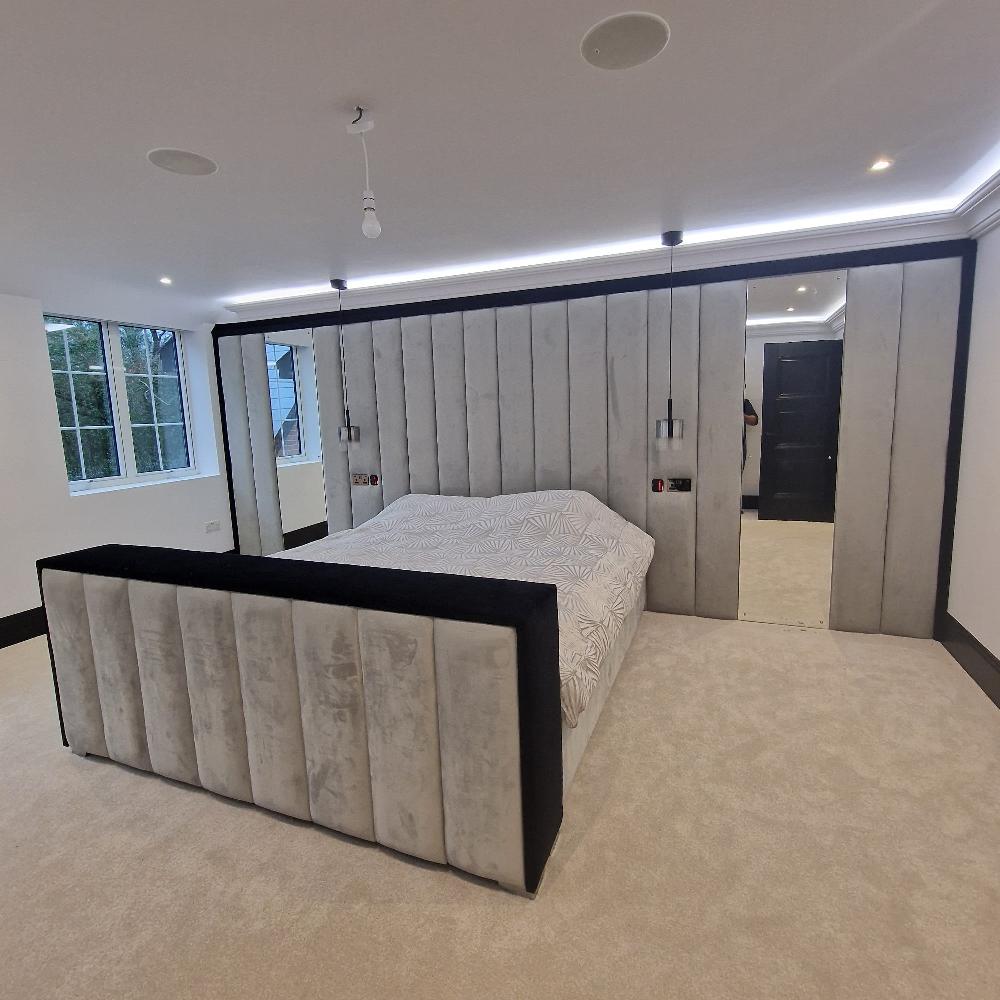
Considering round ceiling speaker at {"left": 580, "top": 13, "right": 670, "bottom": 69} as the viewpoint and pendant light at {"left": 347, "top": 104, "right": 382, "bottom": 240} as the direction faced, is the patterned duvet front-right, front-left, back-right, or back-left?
front-right

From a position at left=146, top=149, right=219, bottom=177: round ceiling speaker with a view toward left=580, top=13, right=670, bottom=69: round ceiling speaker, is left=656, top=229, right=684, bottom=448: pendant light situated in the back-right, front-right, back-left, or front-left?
front-left

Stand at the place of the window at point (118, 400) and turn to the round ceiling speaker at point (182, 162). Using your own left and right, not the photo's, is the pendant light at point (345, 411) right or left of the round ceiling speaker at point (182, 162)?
left

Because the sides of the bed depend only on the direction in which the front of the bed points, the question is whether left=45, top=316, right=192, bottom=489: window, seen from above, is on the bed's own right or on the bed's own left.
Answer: on the bed's own right

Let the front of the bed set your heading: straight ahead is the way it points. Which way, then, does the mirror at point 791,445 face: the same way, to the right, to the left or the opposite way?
the same way

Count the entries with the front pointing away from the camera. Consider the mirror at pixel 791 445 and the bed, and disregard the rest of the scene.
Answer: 0

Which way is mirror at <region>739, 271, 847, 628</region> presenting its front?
toward the camera

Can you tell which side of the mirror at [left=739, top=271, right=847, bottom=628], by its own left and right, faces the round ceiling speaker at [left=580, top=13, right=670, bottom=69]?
front
